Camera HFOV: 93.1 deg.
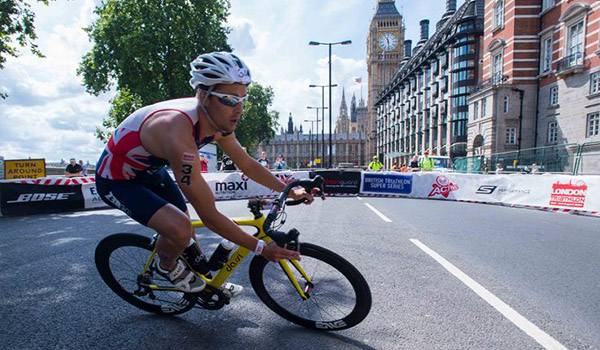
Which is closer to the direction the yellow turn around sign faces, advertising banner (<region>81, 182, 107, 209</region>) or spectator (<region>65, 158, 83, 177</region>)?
the advertising banner

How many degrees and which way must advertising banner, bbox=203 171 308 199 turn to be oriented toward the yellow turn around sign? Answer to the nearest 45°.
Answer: approximately 90° to its right

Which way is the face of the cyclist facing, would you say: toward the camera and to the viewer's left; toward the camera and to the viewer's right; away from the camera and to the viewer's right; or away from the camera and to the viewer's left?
toward the camera and to the viewer's right

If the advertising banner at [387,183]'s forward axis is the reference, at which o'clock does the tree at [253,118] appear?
The tree is roughly at 5 o'clock from the advertising banner.

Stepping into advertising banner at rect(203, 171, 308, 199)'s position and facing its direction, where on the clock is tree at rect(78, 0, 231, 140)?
The tree is roughly at 5 o'clock from the advertising banner.

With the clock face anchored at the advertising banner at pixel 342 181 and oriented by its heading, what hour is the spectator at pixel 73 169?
The spectator is roughly at 3 o'clock from the advertising banner.

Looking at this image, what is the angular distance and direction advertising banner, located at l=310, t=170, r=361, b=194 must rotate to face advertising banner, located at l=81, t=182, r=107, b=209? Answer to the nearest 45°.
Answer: approximately 45° to its right

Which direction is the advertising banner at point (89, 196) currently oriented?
toward the camera

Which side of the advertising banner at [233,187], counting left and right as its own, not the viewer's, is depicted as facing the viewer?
front

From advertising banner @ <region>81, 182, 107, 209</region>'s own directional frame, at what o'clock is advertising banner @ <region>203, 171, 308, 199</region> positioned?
advertising banner @ <region>203, 171, 308, 199</region> is roughly at 9 o'clock from advertising banner @ <region>81, 182, 107, 209</region>.

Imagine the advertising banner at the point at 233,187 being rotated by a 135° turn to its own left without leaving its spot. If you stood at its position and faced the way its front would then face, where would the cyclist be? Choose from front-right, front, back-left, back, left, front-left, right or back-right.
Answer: back-right

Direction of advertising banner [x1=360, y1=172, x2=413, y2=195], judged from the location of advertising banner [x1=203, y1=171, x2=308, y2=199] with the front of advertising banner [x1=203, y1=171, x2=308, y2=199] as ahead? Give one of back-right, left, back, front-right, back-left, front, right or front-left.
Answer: left

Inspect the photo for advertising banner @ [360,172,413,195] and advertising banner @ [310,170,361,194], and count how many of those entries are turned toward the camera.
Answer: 2

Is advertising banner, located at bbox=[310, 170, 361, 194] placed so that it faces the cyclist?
yes

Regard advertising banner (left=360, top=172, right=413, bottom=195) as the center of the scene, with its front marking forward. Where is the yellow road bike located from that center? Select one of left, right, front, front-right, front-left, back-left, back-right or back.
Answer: front
